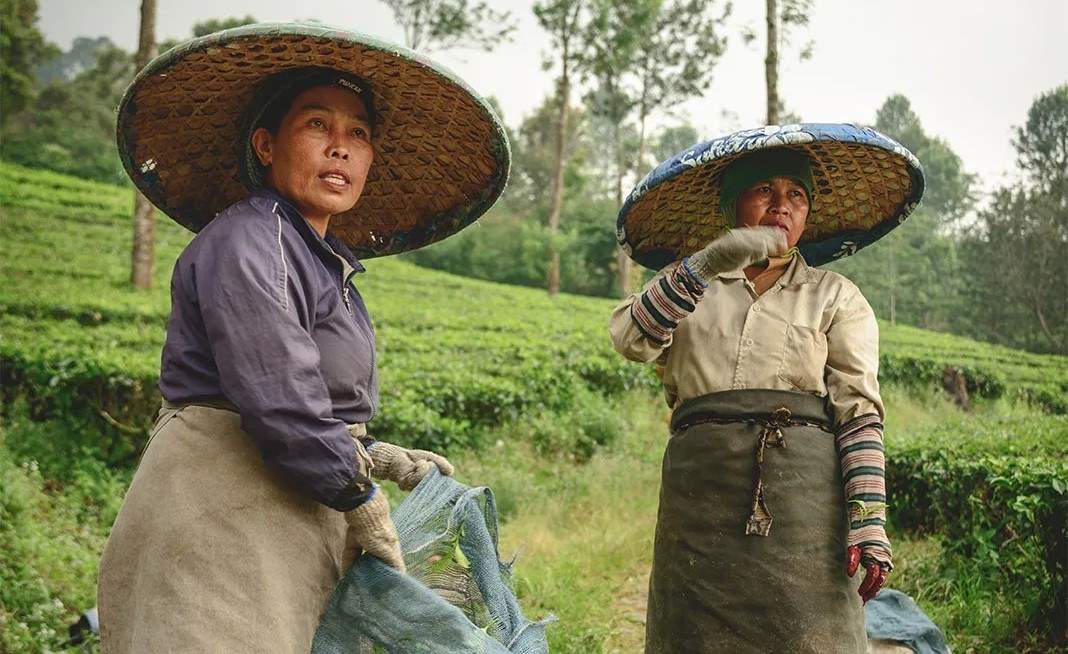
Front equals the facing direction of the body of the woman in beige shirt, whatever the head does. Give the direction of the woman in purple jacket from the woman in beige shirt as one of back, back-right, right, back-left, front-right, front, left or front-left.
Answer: front-right

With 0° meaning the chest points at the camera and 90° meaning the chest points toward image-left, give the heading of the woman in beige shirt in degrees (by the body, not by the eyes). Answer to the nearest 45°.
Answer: approximately 0°
